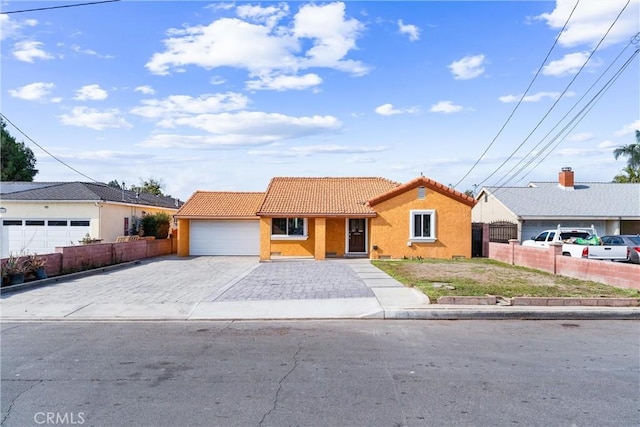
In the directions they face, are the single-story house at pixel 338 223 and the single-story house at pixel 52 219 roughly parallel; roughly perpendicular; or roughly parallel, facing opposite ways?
roughly parallel

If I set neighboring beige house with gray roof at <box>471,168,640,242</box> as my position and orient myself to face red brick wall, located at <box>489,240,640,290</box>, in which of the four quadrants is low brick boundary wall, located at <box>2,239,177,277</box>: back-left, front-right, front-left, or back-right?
front-right

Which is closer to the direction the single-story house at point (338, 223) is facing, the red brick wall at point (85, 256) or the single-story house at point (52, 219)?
the red brick wall

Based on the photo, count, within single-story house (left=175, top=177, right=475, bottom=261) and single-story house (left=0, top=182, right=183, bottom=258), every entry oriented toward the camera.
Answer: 2

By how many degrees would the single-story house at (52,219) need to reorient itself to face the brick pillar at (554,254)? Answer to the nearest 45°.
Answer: approximately 45° to its left

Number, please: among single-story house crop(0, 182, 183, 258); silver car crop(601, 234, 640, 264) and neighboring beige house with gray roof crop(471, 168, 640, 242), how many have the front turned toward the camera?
2

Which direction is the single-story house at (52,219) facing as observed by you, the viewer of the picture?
facing the viewer

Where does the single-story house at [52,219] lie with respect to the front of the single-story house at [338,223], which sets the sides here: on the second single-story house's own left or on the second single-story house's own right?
on the second single-story house's own right

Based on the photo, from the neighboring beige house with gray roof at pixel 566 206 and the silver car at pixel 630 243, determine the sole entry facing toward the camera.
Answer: the neighboring beige house with gray roof

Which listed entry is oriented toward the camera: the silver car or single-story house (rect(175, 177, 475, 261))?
the single-story house

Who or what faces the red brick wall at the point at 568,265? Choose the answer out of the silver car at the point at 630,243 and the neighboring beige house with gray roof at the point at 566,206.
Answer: the neighboring beige house with gray roof

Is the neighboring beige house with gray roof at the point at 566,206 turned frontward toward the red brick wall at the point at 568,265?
yes

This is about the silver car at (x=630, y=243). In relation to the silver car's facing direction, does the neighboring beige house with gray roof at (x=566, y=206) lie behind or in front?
in front

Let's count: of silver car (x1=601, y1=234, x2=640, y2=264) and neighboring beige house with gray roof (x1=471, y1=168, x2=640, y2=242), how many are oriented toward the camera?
1

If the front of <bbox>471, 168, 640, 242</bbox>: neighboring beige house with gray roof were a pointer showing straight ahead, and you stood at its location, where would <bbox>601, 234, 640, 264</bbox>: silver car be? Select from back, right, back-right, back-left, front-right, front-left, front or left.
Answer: front

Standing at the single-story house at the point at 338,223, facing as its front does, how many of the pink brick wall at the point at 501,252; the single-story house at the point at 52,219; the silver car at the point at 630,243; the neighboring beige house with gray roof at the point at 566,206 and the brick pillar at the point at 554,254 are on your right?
1

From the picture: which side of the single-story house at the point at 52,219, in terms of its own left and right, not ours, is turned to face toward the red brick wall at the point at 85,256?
front

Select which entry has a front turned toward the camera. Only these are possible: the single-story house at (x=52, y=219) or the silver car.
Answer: the single-story house

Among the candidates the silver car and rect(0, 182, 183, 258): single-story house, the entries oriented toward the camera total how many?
1

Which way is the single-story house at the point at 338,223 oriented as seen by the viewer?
toward the camera

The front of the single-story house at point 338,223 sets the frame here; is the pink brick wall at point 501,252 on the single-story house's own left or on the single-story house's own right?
on the single-story house's own left
